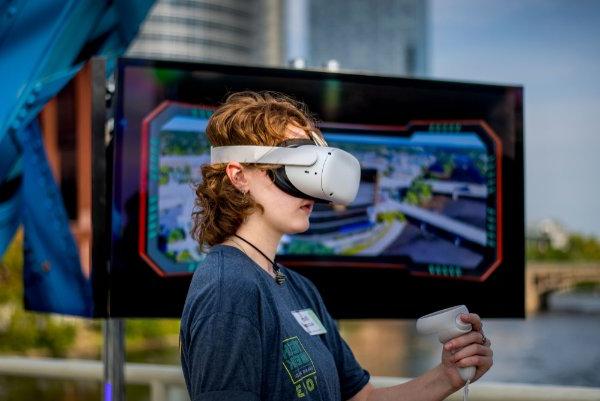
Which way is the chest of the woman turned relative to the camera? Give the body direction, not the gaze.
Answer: to the viewer's right

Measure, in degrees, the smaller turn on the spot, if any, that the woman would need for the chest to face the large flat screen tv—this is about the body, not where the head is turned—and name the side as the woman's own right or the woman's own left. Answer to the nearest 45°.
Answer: approximately 90° to the woman's own left

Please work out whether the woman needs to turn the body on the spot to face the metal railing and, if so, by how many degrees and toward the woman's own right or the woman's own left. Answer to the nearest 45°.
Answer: approximately 90° to the woman's own left

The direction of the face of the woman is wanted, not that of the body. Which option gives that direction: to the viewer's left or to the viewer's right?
to the viewer's right
